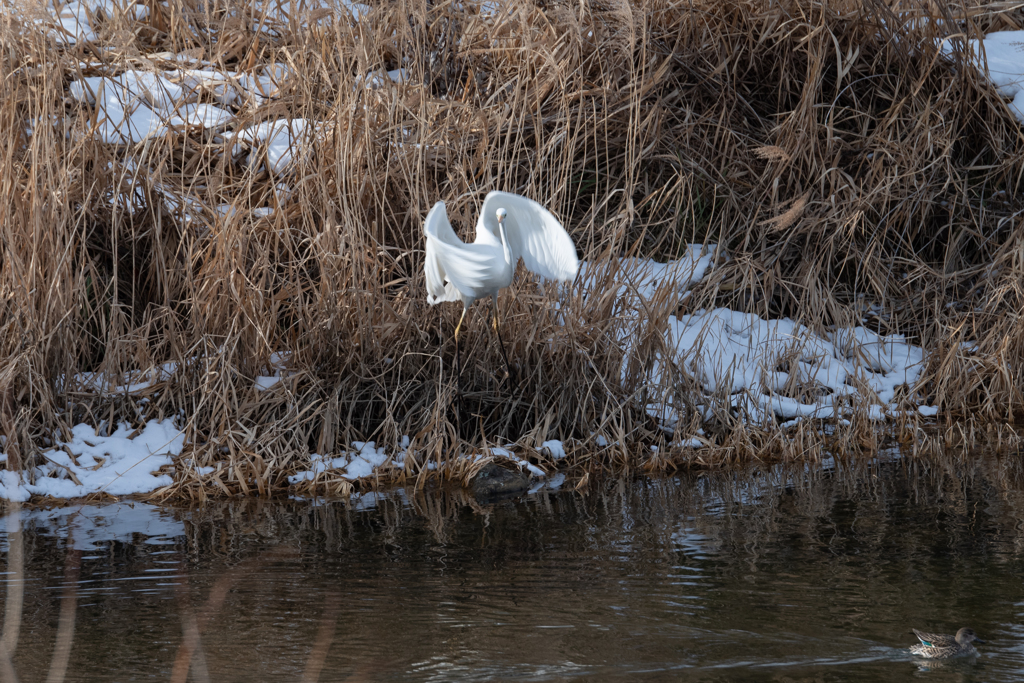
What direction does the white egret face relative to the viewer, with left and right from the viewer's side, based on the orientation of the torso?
facing the viewer and to the right of the viewer

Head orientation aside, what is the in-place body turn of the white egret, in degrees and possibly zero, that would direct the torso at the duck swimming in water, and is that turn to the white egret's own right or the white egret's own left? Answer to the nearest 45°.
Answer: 0° — it already faces it

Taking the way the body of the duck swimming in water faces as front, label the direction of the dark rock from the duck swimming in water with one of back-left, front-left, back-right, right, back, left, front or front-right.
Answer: back-left

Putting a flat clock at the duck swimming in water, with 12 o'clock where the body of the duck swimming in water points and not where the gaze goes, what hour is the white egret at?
The white egret is roughly at 7 o'clock from the duck swimming in water.

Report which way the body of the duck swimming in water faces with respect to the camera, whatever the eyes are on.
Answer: to the viewer's right

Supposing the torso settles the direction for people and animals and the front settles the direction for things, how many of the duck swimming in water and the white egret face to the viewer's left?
0
